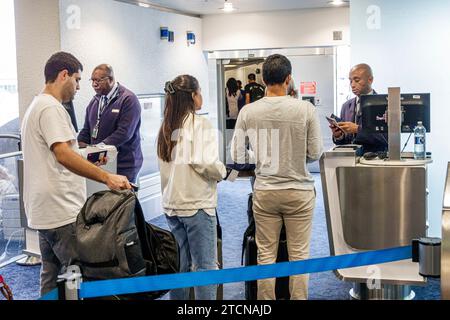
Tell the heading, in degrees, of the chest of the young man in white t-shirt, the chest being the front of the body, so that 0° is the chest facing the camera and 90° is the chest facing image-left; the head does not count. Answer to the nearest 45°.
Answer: approximately 270°

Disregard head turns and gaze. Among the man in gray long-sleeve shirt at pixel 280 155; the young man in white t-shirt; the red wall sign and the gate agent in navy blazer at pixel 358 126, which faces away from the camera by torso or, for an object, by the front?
the man in gray long-sleeve shirt

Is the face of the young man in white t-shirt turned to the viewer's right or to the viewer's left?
to the viewer's right

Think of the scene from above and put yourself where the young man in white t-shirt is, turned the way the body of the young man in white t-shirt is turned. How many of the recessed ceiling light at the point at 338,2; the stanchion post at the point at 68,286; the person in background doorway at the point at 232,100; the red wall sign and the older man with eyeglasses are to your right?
1

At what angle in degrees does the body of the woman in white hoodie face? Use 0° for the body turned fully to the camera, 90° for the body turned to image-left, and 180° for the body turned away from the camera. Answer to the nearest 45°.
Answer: approximately 225°

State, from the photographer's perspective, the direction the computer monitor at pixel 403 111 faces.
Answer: facing away from the viewer

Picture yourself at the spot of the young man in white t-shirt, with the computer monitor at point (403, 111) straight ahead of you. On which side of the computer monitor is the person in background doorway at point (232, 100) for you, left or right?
left

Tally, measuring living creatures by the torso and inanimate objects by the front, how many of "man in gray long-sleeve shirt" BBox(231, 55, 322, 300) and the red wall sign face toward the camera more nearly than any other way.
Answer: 1

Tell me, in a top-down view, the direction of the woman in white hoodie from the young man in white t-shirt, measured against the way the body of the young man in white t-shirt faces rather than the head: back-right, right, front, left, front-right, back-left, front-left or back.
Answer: front

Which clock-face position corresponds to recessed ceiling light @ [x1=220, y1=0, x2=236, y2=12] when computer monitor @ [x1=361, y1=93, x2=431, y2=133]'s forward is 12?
The recessed ceiling light is roughly at 11 o'clock from the computer monitor.

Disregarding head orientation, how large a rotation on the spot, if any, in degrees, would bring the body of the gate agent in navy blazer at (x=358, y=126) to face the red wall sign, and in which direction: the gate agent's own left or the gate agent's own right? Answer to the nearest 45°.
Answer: approximately 135° to the gate agent's own right

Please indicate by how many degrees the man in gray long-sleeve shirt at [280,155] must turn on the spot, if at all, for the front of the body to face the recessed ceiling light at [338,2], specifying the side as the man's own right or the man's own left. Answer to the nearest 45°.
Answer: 0° — they already face it

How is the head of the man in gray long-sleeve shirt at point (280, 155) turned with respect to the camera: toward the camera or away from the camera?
away from the camera

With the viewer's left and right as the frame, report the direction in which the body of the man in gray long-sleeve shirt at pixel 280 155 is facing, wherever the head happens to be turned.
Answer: facing away from the viewer
